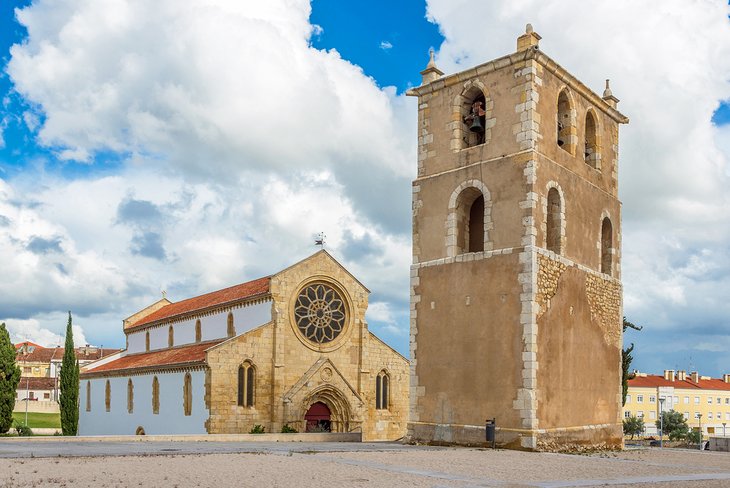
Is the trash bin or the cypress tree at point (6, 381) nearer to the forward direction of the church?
the trash bin

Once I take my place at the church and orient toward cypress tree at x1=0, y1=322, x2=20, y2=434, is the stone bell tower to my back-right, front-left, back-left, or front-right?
back-left

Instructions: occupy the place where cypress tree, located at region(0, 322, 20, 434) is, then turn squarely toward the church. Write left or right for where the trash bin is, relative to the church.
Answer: right

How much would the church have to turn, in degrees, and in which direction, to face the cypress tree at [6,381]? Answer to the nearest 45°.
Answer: approximately 135° to its right

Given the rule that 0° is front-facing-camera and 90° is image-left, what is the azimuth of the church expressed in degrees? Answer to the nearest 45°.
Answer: approximately 315°

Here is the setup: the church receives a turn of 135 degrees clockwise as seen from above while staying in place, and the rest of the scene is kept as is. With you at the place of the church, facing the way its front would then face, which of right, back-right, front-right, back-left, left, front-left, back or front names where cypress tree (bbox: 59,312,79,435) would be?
front-right
